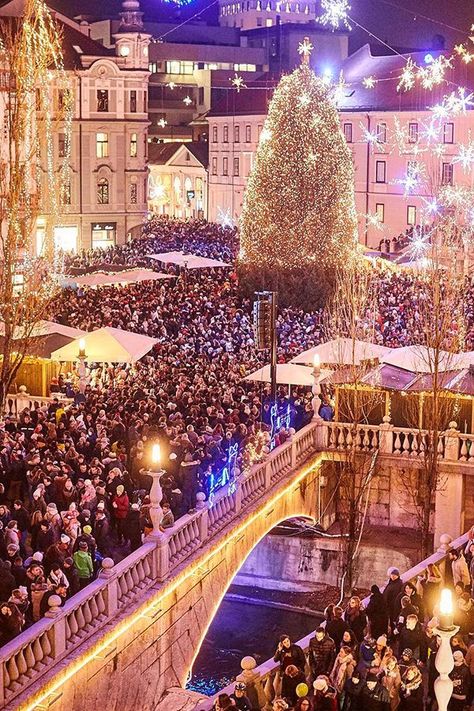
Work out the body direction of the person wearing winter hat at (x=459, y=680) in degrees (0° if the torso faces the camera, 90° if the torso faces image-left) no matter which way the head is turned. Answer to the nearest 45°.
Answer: approximately 45°

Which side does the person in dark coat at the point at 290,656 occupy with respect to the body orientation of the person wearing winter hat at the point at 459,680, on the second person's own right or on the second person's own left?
on the second person's own right

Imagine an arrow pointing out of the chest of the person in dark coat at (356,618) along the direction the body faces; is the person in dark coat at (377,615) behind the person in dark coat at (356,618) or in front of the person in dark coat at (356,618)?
behind

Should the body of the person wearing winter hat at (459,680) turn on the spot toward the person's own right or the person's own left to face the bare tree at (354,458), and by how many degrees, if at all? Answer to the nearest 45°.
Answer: approximately 135° to the person's own right

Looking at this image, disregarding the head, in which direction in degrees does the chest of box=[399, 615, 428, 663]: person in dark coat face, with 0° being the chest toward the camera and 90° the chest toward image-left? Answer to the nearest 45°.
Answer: approximately 45°

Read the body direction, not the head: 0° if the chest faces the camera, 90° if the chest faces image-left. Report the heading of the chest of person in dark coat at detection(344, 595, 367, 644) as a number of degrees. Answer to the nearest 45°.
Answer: approximately 45°

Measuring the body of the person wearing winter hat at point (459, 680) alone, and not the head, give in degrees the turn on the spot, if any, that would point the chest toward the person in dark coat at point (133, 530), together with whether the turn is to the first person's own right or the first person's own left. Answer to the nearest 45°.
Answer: approximately 90° to the first person's own right
